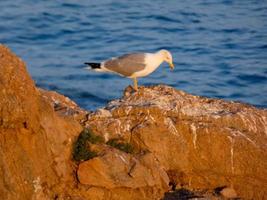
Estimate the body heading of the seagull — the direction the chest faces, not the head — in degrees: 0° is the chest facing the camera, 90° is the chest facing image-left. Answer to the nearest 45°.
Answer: approximately 270°

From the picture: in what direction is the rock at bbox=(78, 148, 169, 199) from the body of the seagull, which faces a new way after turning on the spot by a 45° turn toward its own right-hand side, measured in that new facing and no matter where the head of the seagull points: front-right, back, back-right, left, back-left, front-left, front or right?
front-right

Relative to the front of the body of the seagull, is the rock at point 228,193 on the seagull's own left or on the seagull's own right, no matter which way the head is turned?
on the seagull's own right

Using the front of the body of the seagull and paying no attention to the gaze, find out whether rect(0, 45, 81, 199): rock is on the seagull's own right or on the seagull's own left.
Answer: on the seagull's own right
